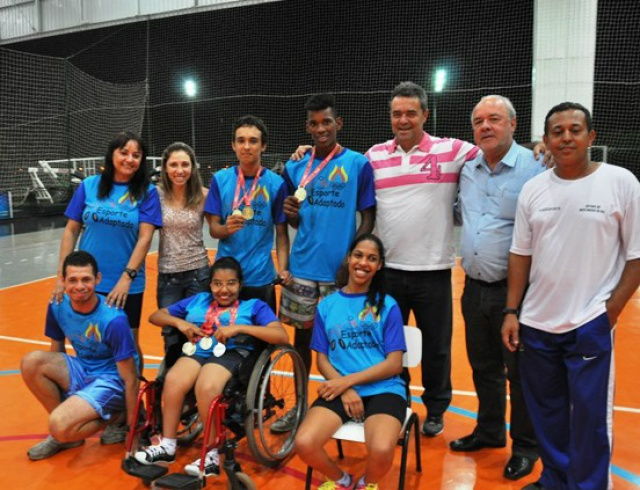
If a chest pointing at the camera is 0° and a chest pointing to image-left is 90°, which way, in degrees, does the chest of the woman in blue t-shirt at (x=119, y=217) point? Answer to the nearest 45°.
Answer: approximately 0°

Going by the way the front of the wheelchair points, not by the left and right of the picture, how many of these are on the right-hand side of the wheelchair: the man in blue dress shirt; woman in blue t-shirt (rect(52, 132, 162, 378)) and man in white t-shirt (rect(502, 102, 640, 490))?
1

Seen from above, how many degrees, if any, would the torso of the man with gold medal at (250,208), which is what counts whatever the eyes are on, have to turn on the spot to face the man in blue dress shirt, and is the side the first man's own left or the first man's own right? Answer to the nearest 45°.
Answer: approximately 45° to the first man's own left

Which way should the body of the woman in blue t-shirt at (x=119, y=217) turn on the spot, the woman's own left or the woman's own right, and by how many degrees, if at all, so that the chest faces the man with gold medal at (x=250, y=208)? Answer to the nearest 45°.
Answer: approximately 45° to the woman's own left

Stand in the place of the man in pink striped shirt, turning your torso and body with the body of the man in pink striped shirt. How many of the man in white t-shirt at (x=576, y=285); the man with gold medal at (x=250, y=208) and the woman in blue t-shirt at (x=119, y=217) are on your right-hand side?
2

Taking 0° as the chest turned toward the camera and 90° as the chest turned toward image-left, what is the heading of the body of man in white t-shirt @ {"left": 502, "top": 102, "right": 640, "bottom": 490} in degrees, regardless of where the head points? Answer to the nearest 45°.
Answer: approximately 0°

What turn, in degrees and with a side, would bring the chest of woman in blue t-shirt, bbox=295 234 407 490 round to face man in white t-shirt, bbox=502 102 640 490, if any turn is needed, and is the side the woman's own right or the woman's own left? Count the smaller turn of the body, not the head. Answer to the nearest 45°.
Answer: approximately 90° to the woman's own left

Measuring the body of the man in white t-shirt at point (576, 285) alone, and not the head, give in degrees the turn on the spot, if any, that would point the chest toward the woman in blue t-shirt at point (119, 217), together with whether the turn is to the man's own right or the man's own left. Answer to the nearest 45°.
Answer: approximately 90° to the man's own right
